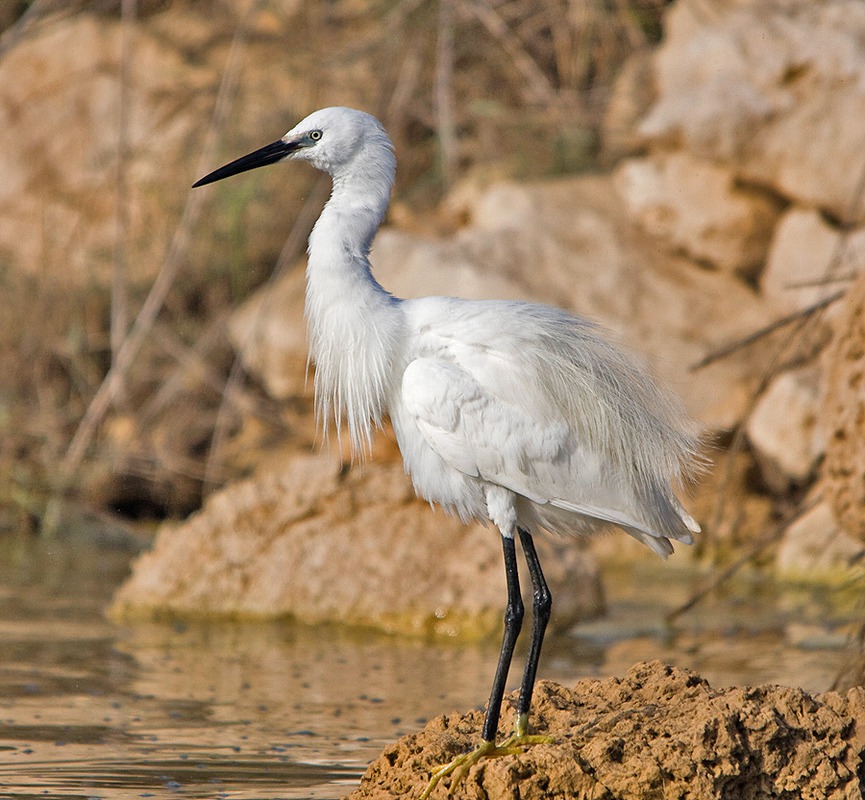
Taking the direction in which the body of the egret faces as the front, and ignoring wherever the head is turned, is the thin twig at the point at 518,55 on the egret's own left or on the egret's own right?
on the egret's own right

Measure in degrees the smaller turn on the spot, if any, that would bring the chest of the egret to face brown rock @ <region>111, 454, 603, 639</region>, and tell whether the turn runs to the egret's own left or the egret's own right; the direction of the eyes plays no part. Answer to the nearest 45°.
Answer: approximately 90° to the egret's own right

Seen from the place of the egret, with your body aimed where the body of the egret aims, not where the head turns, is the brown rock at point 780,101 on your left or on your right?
on your right

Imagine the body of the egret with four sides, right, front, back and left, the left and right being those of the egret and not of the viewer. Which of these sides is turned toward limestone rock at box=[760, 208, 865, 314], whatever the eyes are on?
right

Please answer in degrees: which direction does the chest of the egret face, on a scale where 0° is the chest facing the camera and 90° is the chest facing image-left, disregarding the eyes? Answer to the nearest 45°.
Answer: approximately 90°

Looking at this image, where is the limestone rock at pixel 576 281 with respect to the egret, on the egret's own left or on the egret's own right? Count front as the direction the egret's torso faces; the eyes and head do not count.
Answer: on the egret's own right

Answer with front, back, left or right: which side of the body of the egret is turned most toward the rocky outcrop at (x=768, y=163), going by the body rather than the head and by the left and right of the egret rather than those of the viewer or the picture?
right

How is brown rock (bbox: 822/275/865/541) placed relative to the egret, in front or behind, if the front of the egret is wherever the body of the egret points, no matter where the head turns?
behind

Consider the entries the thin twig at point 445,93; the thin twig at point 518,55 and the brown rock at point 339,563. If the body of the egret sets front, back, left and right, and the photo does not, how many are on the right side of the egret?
3
